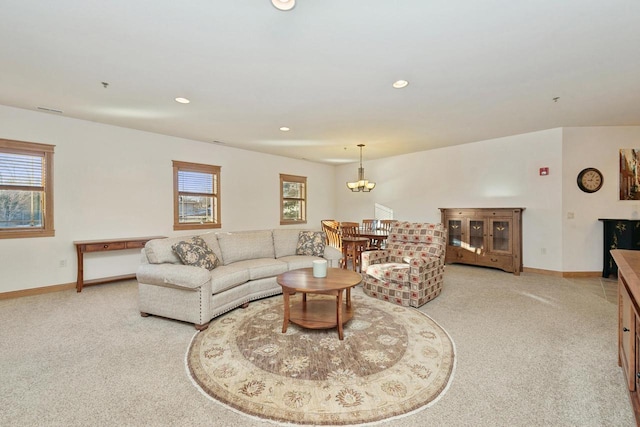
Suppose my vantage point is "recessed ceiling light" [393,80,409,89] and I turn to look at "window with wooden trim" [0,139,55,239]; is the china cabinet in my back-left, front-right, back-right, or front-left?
back-right

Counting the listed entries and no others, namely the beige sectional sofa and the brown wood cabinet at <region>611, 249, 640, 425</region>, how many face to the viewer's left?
1

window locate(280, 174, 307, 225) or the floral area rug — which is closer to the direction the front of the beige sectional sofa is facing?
the floral area rug

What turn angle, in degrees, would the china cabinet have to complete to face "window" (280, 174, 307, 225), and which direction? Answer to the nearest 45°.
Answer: approximately 45° to its right

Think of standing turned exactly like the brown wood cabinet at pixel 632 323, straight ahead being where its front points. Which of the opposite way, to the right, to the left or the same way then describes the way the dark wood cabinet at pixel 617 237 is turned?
to the left

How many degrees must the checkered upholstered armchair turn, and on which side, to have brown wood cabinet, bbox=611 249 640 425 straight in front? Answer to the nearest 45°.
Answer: approximately 90° to its left

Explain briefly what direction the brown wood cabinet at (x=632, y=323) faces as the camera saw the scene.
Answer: facing to the left of the viewer
